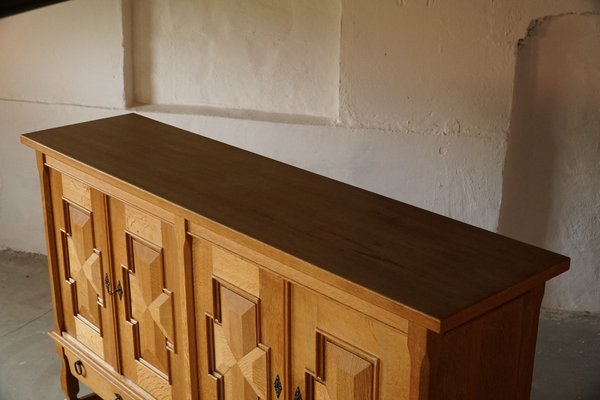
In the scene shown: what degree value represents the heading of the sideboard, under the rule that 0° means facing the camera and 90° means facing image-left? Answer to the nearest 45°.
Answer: approximately 45°
